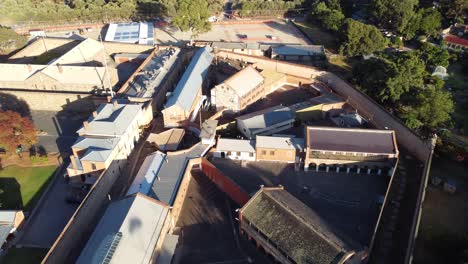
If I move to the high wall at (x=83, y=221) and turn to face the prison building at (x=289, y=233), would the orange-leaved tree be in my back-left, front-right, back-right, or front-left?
back-left

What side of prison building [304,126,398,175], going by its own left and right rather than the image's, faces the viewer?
front

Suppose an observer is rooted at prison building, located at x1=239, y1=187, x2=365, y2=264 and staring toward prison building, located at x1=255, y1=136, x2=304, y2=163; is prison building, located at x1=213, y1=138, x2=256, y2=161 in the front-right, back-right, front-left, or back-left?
front-left

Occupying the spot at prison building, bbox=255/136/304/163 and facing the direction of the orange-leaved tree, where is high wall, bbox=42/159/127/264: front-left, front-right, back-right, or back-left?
front-left

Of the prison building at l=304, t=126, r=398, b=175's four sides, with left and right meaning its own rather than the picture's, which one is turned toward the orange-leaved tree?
right

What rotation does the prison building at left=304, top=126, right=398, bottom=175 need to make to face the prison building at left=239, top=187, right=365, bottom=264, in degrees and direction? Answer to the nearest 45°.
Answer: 0° — it already faces it

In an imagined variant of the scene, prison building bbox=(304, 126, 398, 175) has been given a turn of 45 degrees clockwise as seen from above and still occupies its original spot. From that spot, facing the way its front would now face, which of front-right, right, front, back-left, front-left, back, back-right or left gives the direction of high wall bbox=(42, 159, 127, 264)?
front

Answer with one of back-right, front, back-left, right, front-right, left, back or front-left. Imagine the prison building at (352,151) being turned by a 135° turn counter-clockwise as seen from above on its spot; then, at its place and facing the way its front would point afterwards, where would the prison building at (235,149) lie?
back-left

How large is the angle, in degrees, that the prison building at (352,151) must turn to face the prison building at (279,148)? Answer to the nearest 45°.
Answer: approximately 90° to its right
